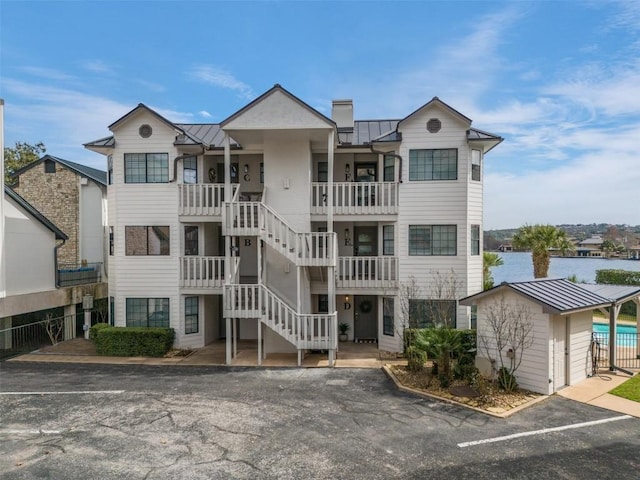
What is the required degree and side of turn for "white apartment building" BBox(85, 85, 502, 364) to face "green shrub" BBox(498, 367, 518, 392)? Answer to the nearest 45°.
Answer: approximately 45° to its left

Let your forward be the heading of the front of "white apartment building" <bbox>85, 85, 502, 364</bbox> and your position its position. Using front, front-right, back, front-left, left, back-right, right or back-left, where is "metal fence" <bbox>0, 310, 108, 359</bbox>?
right

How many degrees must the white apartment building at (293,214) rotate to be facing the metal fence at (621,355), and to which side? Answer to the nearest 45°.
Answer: approximately 90° to its left

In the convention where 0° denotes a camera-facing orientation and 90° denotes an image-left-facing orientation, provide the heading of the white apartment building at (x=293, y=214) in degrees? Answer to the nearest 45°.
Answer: approximately 0°

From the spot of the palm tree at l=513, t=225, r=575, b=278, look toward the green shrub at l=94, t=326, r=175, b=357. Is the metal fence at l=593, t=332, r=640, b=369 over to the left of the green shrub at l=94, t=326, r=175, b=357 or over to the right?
left

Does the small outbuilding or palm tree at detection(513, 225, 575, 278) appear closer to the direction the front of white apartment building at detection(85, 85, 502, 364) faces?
the small outbuilding
